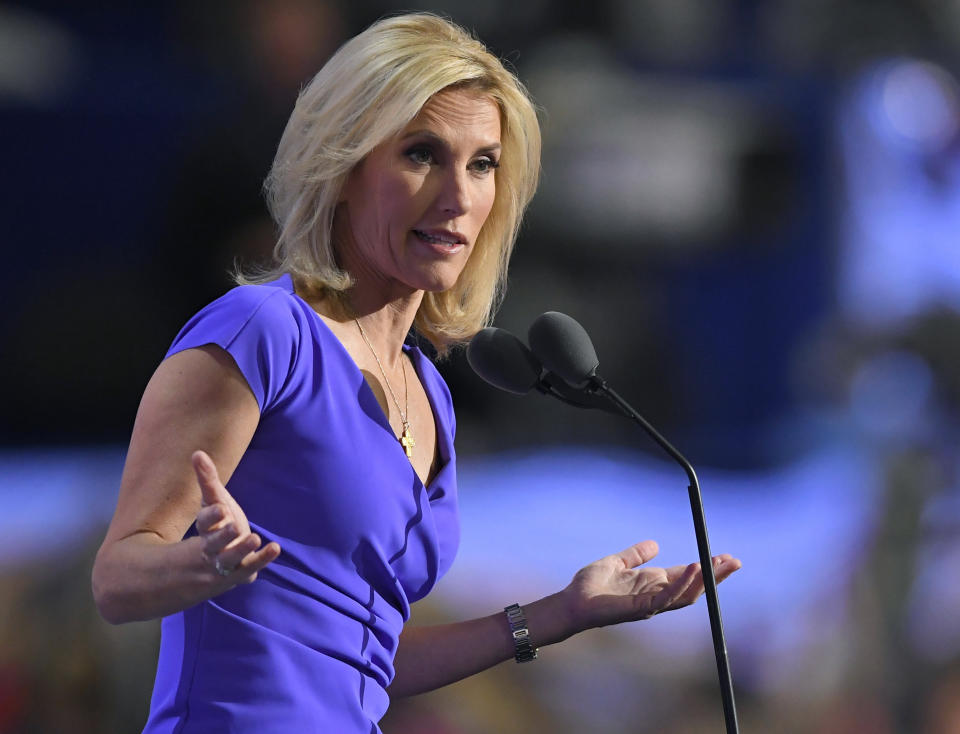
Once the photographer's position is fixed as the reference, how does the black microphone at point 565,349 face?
facing to the left of the viewer

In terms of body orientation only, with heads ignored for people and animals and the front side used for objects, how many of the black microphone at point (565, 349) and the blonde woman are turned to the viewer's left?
1

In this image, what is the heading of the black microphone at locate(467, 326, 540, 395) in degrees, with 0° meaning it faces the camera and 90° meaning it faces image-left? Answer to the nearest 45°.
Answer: approximately 90°
